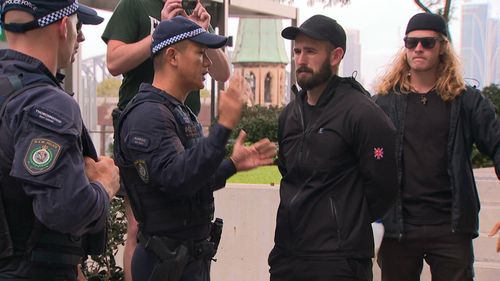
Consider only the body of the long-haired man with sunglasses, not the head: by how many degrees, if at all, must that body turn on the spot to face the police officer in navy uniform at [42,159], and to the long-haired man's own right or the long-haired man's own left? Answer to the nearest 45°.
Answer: approximately 45° to the long-haired man's own right

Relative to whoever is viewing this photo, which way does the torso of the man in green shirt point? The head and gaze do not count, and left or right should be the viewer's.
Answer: facing the viewer

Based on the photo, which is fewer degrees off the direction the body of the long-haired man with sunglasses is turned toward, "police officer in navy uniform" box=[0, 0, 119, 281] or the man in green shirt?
the police officer in navy uniform

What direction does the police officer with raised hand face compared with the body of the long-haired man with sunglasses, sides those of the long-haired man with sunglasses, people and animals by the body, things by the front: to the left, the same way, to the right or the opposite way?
to the left

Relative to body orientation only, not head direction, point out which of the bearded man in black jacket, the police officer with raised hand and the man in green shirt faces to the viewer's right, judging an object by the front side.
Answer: the police officer with raised hand

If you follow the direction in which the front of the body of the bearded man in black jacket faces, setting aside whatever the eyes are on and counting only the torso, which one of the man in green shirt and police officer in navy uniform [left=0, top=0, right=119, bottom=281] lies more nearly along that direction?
the police officer in navy uniform

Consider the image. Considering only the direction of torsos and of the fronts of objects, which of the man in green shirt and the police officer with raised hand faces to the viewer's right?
the police officer with raised hand

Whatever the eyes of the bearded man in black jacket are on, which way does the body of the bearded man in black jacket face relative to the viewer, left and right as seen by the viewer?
facing the viewer and to the left of the viewer

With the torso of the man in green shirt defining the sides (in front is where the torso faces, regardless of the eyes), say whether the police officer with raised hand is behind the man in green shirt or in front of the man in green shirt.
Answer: in front

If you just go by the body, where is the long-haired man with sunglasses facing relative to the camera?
toward the camera

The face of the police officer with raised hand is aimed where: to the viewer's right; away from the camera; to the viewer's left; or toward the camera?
to the viewer's right

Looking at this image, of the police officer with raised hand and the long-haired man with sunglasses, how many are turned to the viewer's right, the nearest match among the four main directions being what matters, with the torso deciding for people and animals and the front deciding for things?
1

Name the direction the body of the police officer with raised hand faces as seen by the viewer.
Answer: to the viewer's right
